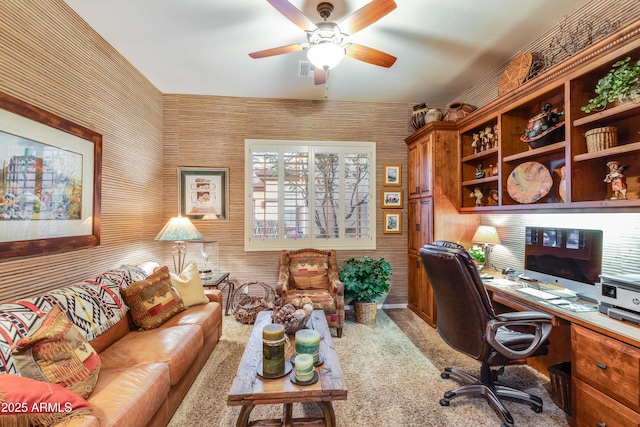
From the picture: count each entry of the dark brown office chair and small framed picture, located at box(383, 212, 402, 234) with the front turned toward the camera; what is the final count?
1

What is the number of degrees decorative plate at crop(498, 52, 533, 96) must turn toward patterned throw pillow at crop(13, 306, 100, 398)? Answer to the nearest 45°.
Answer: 0° — it already faces it

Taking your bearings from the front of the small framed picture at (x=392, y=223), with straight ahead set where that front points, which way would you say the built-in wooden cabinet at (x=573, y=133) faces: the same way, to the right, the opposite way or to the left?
to the right

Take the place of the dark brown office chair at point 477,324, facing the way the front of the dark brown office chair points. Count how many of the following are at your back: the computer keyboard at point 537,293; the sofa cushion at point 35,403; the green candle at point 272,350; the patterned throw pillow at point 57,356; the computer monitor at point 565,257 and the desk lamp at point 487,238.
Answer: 3

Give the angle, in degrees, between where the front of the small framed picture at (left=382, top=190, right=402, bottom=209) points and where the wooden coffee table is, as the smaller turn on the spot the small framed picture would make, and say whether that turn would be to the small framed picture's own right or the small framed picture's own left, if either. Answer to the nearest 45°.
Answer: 0° — it already faces it

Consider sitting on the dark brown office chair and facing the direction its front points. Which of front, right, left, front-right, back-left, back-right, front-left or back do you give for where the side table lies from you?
back-left

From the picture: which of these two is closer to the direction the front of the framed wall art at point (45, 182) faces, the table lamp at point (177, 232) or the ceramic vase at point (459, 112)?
the ceramic vase

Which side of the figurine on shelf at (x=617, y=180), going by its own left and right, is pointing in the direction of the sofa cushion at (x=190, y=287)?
front

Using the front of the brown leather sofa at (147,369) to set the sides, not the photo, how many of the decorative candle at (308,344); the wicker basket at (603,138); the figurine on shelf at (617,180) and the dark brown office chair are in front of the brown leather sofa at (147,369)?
4

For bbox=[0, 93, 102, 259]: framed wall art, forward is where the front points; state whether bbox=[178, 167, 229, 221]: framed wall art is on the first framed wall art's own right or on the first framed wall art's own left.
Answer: on the first framed wall art's own left

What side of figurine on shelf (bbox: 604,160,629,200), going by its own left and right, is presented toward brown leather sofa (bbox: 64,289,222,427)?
front
